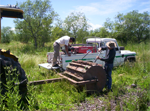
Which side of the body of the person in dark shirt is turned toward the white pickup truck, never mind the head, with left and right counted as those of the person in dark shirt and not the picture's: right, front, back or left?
right

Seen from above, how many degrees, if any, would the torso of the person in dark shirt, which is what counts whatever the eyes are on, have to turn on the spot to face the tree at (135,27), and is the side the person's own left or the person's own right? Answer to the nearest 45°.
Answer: approximately 90° to the person's own right

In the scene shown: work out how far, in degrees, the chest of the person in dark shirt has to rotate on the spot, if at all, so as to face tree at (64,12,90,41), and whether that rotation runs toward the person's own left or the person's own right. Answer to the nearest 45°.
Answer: approximately 90° to the person's own right

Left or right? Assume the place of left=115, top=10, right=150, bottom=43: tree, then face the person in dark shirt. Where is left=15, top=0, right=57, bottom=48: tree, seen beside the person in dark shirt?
right

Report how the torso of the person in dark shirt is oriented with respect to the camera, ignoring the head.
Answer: to the viewer's left

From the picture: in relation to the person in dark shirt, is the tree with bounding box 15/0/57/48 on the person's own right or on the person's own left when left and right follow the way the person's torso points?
on the person's own right

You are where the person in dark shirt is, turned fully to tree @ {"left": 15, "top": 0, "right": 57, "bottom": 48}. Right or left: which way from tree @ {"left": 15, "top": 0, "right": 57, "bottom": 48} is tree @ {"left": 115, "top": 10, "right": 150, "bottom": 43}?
right
